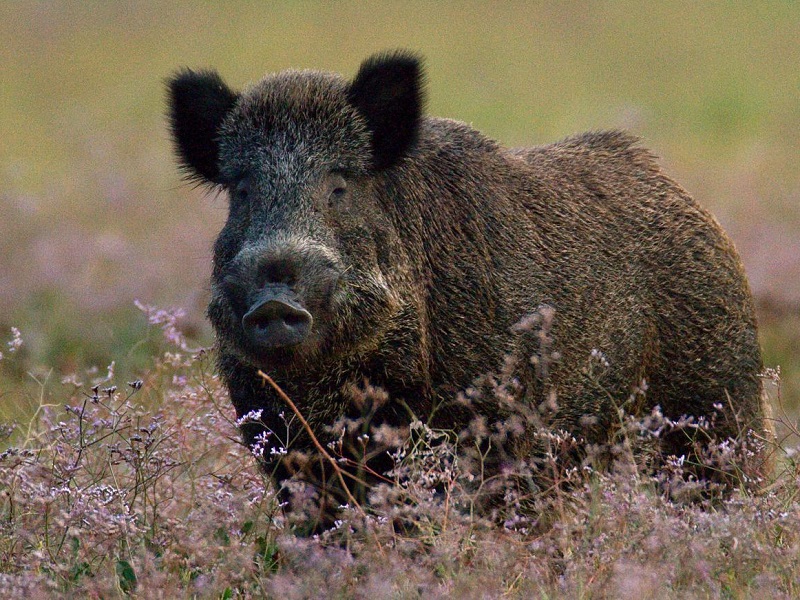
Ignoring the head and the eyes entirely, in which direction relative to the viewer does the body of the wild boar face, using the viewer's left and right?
facing the viewer and to the left of the viewer
